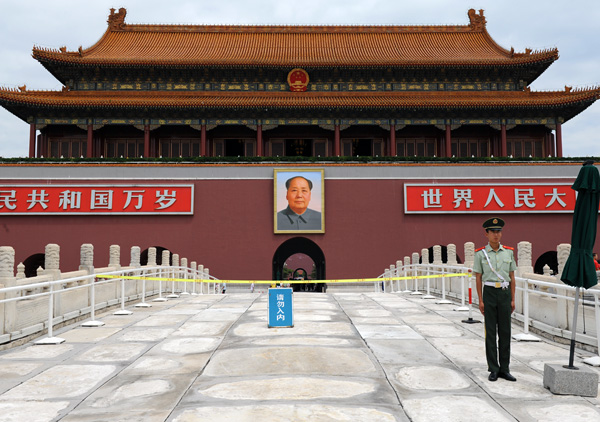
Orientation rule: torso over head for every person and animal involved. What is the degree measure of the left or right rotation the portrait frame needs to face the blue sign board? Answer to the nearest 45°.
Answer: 0° — it already faces it

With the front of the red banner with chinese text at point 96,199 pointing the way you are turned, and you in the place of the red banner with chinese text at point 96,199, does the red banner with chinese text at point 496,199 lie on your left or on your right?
on your left

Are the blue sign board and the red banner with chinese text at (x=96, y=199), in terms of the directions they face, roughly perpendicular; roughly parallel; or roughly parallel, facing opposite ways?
roughly parallel

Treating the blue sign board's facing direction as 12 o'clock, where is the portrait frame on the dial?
The portrait frame is roughly at 6 o'clock from the blue sign board.

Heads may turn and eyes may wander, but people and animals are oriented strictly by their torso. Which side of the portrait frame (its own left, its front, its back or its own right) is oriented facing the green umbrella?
front

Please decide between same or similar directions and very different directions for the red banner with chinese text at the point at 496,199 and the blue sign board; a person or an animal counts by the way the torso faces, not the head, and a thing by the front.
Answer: same or similar directions

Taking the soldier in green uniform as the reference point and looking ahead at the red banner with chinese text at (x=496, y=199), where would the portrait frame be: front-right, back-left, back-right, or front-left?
front-left

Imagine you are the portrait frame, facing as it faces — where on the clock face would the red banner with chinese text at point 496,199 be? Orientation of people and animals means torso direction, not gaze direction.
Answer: The red banner with chinese text is roughly at 9 o'clock from the portrait frame.

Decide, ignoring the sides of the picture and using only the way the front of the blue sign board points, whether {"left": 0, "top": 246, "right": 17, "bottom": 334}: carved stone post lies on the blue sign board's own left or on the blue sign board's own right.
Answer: on the blue sign board's own right

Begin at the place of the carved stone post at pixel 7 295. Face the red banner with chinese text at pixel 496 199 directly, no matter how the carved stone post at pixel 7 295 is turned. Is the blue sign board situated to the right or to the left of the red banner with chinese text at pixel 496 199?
right

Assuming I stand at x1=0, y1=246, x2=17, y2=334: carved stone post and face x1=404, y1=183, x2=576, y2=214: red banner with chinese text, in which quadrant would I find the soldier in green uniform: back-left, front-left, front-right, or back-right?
front-right

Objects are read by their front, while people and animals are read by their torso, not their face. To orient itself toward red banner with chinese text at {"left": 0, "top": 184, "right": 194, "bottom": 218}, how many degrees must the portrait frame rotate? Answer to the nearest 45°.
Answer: approximately 90° to its right

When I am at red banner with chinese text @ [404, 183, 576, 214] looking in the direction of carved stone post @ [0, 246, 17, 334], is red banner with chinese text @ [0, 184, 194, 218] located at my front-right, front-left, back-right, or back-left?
front-right

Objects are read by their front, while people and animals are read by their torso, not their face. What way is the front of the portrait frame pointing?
toward the camera

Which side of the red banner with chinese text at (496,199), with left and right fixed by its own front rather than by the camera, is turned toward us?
front

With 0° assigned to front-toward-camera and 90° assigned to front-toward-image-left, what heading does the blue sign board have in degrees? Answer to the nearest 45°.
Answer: approximately 0°
